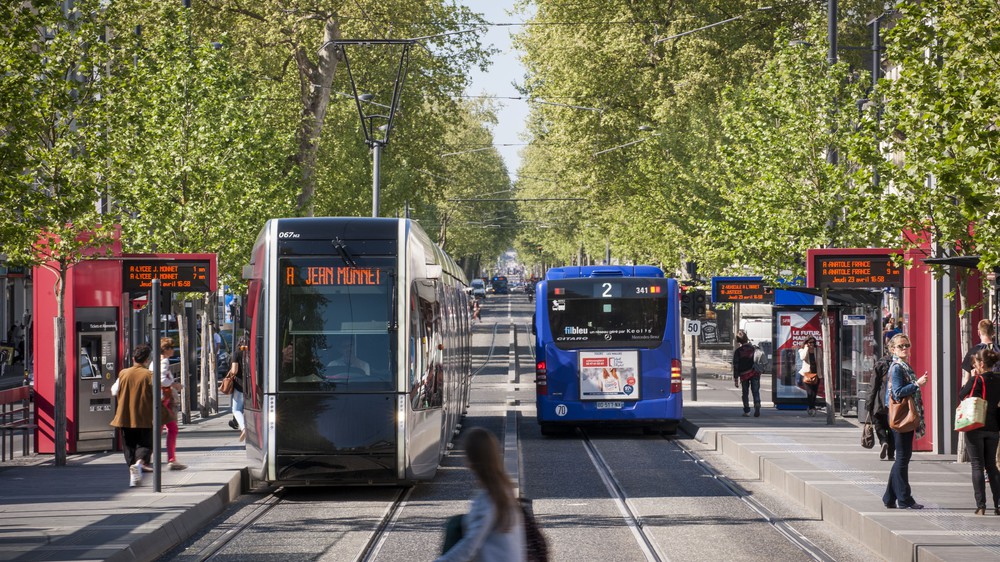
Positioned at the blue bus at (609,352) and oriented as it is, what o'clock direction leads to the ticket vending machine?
The ticket vending machine is roughly at 8 o'clock from the blue bus.

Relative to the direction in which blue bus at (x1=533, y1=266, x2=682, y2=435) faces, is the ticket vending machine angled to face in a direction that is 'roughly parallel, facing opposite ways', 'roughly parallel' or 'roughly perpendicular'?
roughly parallel, facing opposite ways

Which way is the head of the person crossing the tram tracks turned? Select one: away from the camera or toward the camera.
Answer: away from the camera

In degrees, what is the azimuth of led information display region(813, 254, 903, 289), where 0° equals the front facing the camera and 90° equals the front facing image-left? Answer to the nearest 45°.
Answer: approximately 0°

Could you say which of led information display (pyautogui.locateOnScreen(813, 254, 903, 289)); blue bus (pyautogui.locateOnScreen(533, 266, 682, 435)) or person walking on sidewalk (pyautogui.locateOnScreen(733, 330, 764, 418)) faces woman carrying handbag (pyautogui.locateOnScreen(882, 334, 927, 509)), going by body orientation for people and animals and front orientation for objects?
the led information display

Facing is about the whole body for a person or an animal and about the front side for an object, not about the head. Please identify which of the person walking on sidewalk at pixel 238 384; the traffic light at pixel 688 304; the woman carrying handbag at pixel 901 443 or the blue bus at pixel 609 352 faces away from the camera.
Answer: the blue bus

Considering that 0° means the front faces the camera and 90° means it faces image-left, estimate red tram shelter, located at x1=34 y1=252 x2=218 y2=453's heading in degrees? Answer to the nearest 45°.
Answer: approximately 0°

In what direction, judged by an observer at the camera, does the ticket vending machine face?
facing the viewer

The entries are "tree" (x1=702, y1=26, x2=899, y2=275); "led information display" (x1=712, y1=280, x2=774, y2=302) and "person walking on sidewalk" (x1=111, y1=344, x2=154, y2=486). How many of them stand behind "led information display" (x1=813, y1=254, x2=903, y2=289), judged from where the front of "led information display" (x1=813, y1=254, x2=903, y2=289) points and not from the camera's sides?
2

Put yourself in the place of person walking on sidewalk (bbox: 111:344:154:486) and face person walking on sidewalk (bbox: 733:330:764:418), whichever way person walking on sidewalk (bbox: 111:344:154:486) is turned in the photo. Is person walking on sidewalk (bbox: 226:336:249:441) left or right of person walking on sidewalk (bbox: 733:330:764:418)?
left

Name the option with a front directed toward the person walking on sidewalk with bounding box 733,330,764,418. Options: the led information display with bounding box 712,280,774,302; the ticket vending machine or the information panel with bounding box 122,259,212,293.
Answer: the led information display

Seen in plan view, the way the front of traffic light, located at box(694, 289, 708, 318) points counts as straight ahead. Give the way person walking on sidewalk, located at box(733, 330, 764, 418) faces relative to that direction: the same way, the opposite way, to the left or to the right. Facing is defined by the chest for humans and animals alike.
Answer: the opposite way

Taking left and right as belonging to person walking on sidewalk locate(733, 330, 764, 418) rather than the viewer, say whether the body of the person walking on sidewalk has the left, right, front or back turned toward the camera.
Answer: back
